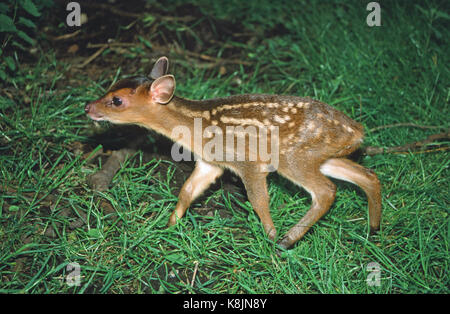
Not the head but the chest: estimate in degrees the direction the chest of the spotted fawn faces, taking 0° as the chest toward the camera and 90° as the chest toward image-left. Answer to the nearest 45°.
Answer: approximately 90°
